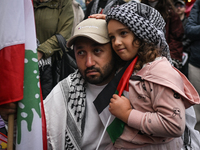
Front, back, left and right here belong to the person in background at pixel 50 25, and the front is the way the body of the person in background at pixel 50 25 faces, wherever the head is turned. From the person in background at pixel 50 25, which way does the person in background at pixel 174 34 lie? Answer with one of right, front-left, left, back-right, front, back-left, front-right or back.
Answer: back-left

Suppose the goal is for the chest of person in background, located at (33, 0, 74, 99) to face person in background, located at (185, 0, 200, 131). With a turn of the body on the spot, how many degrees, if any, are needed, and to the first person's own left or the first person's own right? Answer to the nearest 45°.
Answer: approximately 135° to the first person's own left

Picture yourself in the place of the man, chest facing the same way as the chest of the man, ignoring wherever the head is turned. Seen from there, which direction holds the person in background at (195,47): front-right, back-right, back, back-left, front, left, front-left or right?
back-left

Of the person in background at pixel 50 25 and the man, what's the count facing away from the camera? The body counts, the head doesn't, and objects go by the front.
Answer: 0

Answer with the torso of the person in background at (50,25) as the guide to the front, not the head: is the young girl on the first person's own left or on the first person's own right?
on the first person's own left

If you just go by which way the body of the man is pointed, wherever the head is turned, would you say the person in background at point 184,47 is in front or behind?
behind

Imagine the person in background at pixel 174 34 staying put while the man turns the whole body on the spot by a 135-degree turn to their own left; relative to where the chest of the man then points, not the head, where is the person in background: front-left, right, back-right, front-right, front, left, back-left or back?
front

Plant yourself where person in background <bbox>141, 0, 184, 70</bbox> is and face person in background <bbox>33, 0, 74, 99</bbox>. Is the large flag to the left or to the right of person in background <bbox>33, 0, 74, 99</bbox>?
left

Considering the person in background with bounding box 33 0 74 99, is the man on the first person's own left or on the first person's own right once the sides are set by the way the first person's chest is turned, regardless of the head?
on the first person's own left

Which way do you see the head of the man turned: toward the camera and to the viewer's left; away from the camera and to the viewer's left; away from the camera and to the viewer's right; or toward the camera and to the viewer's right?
toward the camera and to the viewer's left

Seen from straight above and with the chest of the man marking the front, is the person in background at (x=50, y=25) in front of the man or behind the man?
behind

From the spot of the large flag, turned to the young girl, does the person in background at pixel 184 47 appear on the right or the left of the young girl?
left

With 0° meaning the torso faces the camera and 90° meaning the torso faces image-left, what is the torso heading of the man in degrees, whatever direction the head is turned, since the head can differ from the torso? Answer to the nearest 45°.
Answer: approximately 0°
